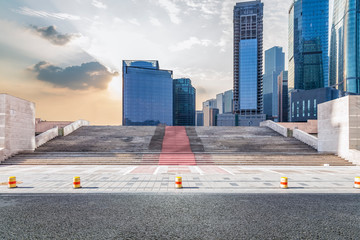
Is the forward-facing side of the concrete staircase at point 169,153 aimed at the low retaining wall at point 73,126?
no

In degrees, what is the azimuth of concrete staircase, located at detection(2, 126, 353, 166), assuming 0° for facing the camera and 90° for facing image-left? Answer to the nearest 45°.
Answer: approximately 0°

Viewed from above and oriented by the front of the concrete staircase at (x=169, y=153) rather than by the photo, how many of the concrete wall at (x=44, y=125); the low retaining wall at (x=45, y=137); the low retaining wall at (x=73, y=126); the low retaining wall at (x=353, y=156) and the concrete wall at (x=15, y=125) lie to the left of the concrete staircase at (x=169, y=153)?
1

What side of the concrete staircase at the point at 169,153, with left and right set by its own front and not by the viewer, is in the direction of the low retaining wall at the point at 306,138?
left

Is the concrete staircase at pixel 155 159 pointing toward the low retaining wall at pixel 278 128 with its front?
no

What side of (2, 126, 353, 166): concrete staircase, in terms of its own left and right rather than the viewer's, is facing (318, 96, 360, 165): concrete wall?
left

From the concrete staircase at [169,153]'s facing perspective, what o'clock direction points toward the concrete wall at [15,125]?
The concrete wall is roughly at 3 o'clock from the concrete staircase.

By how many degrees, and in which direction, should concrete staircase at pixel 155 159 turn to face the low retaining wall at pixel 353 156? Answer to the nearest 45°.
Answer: approximately 90° to its left

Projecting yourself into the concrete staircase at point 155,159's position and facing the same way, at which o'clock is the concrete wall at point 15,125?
The concrete wall is roughly at 3 o'clock from the concrete staircase.

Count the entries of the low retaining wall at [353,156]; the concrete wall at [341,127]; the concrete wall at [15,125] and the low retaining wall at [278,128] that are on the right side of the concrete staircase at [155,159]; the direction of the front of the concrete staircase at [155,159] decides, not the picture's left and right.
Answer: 1

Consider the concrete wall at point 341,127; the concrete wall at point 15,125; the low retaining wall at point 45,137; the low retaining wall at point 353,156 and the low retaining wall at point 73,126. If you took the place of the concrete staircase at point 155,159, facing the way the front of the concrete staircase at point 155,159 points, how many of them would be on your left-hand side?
2

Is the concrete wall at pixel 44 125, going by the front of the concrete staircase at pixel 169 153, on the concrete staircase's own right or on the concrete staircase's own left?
on the concrete staircase's own right

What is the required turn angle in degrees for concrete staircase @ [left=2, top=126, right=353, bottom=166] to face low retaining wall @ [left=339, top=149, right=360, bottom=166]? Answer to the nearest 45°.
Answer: approximately 90° to its left

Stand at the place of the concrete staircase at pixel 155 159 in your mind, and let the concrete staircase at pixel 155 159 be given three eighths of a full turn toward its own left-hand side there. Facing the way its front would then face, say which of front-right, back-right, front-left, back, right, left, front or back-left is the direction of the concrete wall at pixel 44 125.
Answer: left
